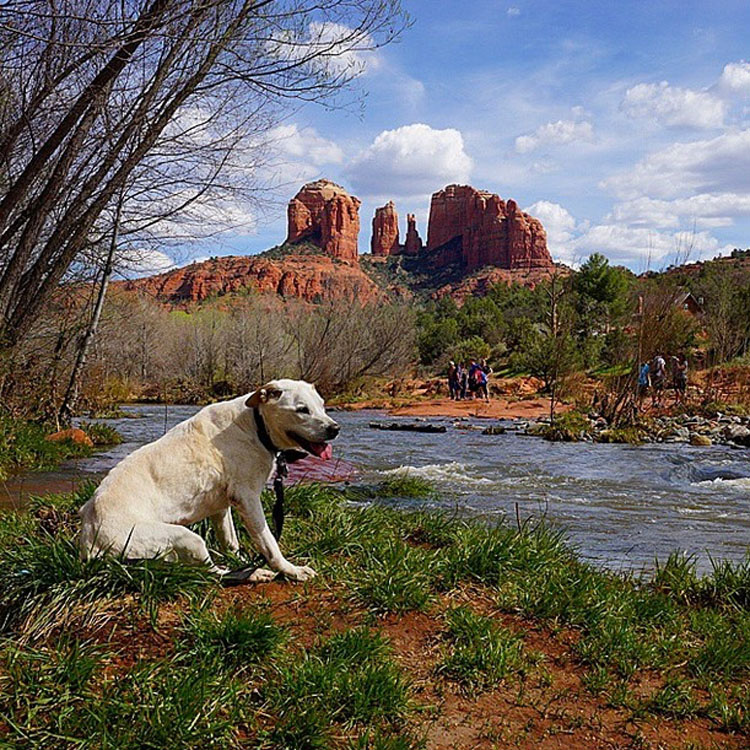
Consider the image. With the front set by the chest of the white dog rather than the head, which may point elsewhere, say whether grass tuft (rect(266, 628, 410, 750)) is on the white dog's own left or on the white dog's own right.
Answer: on the white dog's own right

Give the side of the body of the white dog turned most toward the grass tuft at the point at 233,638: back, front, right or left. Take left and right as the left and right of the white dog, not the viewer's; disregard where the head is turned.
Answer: right

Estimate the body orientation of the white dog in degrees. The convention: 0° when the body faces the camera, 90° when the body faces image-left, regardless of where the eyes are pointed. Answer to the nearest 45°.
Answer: approximately 270°

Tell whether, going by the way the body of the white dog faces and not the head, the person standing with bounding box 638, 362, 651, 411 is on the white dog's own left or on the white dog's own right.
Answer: on the white dog's own left

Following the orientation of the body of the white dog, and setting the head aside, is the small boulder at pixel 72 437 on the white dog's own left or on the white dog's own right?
on the white dog's own left

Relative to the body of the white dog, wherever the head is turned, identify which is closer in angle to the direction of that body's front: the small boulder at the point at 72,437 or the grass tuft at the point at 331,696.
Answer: the grass tuft

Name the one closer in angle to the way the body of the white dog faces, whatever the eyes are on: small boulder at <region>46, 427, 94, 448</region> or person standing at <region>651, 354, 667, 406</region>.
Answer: the person standing

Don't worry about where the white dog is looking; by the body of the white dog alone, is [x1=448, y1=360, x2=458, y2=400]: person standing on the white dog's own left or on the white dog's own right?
on the white dog's own left

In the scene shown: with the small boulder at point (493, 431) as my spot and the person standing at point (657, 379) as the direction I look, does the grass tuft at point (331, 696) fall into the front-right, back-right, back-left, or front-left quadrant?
back-right

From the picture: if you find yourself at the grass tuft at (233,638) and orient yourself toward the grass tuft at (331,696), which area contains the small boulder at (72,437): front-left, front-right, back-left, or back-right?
back-left

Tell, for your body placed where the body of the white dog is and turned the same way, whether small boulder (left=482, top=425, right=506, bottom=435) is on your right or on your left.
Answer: on your left
